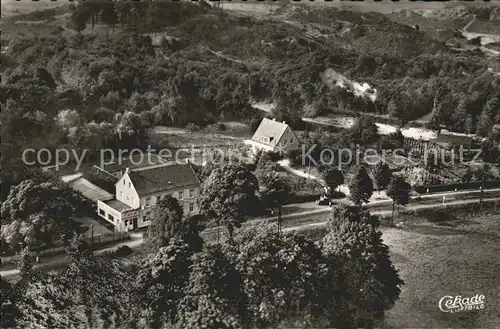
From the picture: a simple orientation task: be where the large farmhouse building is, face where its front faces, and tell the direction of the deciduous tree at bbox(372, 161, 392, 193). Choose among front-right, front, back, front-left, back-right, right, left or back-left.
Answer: front-left

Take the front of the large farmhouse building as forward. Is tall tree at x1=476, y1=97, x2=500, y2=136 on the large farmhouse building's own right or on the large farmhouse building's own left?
on the large farmhouse building's own left

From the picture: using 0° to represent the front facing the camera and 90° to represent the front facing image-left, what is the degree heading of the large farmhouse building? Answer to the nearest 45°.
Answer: approximately 315°

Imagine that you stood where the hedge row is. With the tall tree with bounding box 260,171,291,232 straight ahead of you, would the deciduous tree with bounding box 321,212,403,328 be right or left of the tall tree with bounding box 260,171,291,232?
left

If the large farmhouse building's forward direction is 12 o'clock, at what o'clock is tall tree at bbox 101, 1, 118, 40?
The tall tree is roughly at 7 o'clock from the large farmhouse building.

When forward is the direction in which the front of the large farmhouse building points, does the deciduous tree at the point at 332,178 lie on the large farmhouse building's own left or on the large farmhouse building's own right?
on the large farmhouse building's own left

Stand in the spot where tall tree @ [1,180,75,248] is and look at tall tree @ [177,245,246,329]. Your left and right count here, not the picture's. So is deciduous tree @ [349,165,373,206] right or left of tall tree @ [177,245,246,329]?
left

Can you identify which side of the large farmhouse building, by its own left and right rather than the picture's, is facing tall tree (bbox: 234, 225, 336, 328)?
front

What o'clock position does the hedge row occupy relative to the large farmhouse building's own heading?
The hedge row is roughly at 10 o'clock from the large farmhouse building.

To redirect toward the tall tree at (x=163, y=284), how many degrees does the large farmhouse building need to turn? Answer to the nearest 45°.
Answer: approximately 45° to its right

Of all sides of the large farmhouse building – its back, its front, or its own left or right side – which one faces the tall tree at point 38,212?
right

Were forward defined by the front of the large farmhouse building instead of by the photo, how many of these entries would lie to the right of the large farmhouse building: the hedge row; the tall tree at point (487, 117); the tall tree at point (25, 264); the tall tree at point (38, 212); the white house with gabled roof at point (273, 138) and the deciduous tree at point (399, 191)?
2
